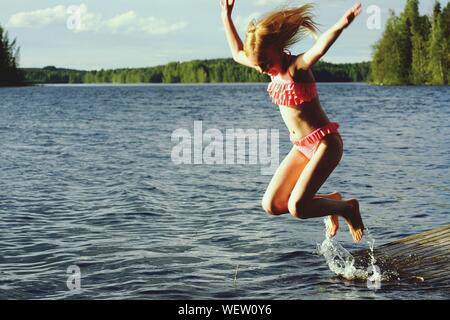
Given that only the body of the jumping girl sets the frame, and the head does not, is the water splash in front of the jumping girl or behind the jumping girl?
behind

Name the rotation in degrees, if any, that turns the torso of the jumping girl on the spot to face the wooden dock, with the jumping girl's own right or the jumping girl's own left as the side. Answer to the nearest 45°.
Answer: approximately 180°

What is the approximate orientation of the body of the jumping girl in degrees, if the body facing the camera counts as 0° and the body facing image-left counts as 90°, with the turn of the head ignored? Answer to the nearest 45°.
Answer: approximately 45°
